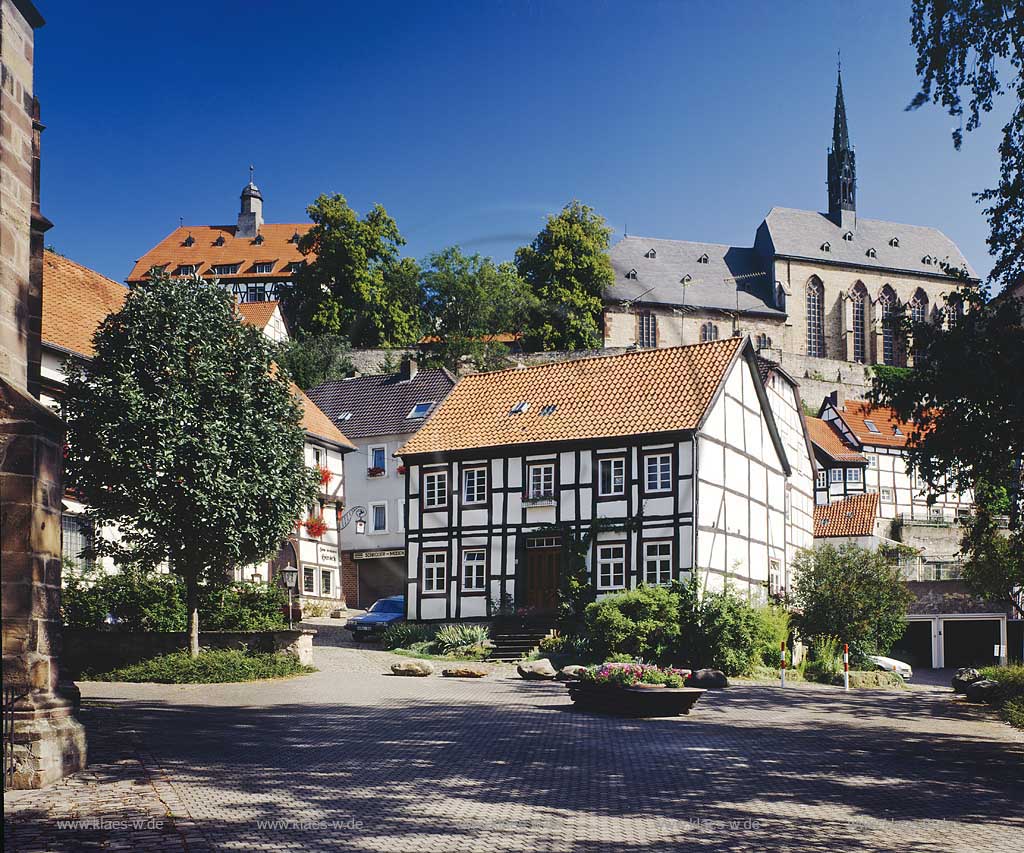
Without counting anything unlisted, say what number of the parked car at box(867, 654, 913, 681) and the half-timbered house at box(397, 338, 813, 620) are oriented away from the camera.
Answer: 0

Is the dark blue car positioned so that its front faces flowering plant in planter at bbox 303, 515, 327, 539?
no

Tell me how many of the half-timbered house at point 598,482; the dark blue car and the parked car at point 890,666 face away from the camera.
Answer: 0

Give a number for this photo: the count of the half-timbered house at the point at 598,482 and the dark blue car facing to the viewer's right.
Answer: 0

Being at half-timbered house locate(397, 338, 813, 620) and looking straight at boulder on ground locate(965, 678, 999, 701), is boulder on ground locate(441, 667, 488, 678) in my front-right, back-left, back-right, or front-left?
front-right

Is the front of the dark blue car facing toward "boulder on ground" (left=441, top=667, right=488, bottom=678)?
no

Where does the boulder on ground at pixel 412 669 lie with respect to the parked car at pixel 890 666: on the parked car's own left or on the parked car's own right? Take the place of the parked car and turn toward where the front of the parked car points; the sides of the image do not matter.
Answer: on the parked car's own right

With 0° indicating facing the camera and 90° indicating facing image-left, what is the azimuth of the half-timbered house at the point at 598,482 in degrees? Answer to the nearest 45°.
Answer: approximately 45°

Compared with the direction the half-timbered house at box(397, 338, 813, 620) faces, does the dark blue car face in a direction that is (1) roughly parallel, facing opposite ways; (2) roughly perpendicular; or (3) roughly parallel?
roughly parallel

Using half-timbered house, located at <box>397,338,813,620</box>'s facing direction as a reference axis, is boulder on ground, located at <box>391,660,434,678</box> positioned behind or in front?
in front

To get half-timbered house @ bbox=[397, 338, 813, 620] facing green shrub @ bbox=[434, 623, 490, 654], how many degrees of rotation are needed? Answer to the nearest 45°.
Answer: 0° — it already faces it

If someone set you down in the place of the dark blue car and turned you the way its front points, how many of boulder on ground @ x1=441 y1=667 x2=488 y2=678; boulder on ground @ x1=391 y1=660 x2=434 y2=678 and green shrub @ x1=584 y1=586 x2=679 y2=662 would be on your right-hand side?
0

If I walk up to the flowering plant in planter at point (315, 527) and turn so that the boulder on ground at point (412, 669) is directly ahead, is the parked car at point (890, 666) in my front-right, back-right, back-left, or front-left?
front-left

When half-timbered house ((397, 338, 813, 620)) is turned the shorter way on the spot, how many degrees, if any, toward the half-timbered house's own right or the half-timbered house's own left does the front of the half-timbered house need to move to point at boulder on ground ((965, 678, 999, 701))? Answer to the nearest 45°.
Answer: approximately 90° to the half-timbered house's own left
